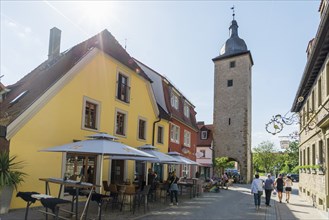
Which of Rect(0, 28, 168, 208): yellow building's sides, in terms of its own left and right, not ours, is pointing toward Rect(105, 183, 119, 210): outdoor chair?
front

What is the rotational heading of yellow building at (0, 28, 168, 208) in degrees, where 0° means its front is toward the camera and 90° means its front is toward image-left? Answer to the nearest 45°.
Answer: approximately 315°

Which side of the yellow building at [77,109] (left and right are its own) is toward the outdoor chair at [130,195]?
front

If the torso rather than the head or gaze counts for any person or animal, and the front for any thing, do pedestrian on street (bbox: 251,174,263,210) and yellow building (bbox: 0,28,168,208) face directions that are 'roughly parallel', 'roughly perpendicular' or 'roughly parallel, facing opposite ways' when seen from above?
roughly perpendicular

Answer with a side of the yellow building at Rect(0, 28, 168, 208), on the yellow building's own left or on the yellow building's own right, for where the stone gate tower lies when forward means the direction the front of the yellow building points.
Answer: on the yellow building's own left
